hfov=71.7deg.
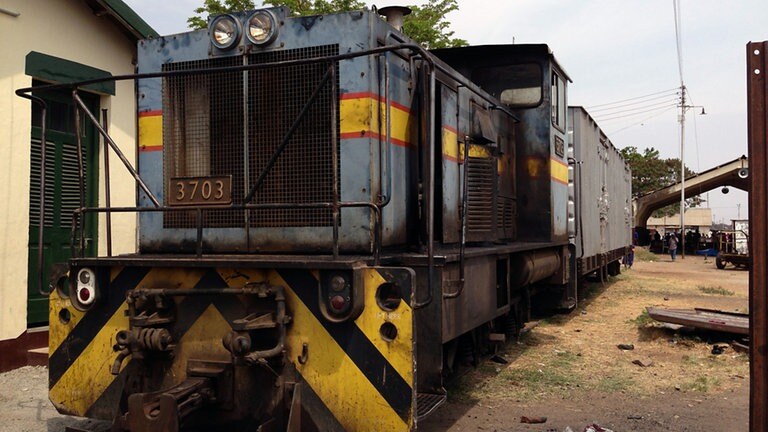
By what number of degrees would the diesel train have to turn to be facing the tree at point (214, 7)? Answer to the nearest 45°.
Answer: approximately 135° to its right

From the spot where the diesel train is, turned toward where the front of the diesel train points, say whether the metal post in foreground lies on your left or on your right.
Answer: on your left

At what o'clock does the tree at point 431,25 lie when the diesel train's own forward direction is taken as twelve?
The tree is roughly at 5 o'clock from the diesel train.

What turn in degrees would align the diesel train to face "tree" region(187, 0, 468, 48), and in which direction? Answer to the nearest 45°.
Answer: approximately 135° to its right

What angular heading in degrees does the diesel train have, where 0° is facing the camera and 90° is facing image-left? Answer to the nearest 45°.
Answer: approximately 45°
